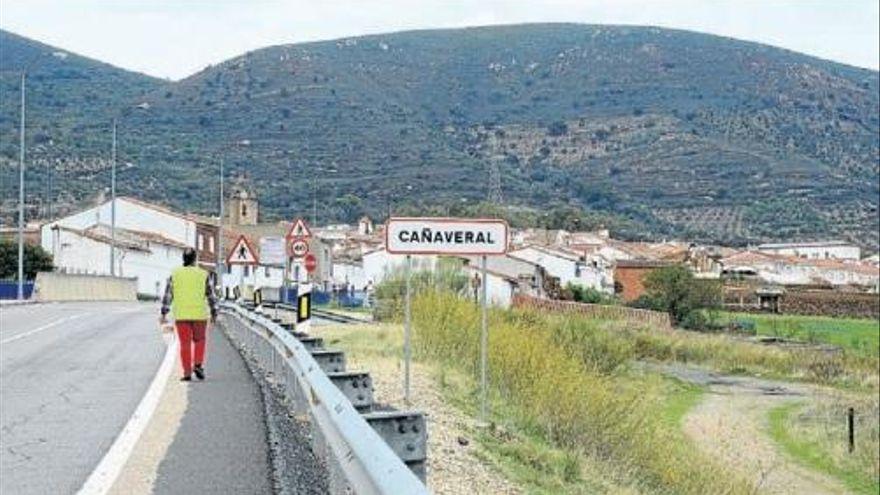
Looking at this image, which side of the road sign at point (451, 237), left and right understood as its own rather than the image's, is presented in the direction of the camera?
front

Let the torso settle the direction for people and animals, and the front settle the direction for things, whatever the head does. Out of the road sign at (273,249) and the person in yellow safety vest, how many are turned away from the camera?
1

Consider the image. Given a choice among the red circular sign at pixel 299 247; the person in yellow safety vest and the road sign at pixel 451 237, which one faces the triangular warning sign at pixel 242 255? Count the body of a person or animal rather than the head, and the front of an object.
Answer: the person in yellow safety vest

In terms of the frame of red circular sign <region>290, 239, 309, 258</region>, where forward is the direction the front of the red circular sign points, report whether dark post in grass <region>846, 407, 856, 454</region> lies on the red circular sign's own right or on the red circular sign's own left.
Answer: on the red circular sign's own left

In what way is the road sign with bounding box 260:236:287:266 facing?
toward the camera

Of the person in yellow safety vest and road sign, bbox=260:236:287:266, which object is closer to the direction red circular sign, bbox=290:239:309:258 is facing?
the person in yellow safety vest

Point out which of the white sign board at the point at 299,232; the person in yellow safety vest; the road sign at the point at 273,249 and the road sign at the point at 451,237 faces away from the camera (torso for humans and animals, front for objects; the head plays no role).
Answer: the person in yellow safety vest

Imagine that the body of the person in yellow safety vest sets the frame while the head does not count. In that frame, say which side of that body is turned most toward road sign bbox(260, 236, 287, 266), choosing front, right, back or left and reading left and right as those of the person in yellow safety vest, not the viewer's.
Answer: front

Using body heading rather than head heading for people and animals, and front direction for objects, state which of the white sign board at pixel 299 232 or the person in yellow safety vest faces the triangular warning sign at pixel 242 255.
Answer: the person in yellow safety vest

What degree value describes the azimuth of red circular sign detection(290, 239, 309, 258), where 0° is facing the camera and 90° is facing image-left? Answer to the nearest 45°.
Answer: approximately 0°
